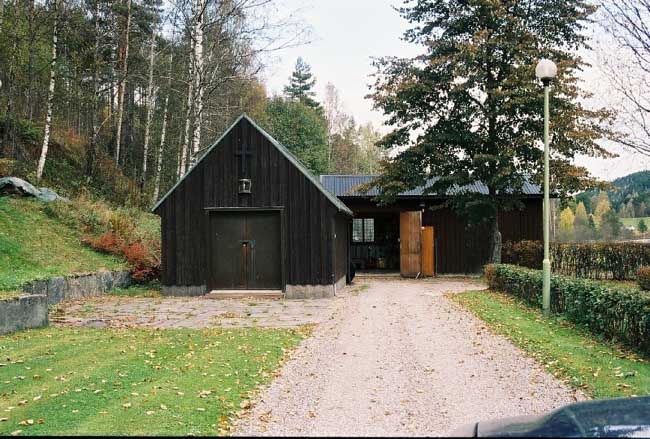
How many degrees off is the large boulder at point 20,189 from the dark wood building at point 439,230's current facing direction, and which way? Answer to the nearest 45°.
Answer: approximately 45° to its right

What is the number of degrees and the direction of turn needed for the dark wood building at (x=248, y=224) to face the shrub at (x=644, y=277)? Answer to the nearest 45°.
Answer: approximately 90° to its left

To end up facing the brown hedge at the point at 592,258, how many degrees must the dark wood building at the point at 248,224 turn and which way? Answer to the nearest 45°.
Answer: approximately 90° to its left

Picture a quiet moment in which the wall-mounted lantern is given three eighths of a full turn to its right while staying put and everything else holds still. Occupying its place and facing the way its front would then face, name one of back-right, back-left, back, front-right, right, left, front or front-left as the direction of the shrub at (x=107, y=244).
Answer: front

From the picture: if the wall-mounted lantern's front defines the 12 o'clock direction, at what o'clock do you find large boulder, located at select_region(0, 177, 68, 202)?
The large boulder is roughly at 4 o'clock from the wall-mounted lantern.

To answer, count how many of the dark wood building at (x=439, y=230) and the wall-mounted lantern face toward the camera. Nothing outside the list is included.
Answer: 2

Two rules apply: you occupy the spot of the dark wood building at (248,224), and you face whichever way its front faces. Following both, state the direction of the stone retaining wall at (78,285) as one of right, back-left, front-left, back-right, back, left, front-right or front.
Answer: right

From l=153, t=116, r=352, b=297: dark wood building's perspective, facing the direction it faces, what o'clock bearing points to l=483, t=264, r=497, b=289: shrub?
The shrub is roughly at 9 o'clock from the dark wood building.

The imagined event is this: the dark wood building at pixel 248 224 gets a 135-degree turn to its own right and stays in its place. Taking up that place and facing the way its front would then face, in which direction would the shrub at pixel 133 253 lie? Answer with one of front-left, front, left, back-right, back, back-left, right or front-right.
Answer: front

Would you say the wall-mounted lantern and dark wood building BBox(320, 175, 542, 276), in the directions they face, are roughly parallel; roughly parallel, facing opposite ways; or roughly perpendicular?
roughly parallel

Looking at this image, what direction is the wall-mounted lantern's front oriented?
toward the camera

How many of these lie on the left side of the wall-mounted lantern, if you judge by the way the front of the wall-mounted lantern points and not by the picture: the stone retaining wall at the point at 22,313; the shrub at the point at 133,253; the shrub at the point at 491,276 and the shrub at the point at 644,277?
2

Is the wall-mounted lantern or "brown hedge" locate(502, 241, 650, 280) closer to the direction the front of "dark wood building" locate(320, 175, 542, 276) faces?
the wall-mounted lantern

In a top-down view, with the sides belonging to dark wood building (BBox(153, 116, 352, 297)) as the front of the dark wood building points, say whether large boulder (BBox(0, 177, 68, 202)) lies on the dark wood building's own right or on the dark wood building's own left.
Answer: on the dark wood building's own right

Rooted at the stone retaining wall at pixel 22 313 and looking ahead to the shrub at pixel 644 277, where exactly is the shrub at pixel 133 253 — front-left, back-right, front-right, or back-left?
front-left

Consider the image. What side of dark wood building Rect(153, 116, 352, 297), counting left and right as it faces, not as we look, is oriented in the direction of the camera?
front

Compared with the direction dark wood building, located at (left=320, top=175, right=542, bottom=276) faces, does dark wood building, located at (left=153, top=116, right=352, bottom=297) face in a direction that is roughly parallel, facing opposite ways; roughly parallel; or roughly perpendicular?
roughly parallel
